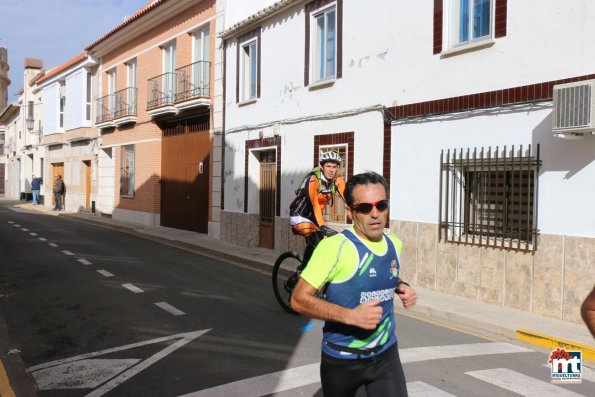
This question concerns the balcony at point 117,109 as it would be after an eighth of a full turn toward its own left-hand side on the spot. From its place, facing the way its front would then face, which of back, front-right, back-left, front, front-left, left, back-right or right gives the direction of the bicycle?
front

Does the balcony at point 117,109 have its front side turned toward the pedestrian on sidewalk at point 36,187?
no

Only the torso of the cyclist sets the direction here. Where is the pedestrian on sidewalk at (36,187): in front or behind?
behind

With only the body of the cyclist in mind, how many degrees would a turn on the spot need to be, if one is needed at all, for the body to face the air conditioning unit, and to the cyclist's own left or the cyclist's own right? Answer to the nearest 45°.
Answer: approximately 45° to the cyclist's own left

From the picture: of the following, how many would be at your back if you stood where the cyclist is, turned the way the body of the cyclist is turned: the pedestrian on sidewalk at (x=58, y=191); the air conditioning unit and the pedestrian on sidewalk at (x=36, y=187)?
2

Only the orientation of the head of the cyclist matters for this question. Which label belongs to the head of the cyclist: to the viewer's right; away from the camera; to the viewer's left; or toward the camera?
toward the camera

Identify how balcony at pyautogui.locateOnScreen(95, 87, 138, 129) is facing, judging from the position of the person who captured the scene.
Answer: facing the viewer and to the left of the viewer

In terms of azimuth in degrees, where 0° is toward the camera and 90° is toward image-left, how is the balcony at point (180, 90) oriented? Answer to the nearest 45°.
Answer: approximately 45°

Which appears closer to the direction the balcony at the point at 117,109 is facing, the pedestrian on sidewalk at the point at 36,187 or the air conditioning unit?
the air conditioning unit

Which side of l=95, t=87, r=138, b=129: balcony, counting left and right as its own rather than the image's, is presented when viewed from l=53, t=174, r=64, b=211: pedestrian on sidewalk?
right

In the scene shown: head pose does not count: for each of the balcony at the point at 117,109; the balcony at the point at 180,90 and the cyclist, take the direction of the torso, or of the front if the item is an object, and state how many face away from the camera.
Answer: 0

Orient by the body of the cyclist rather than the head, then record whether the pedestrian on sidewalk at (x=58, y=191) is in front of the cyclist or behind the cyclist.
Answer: behind

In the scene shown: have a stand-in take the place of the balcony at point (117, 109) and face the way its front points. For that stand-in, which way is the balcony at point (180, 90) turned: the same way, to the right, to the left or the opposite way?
the same way

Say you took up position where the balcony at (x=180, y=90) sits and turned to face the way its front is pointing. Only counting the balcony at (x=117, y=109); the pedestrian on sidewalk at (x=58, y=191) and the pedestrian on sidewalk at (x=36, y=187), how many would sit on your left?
0
